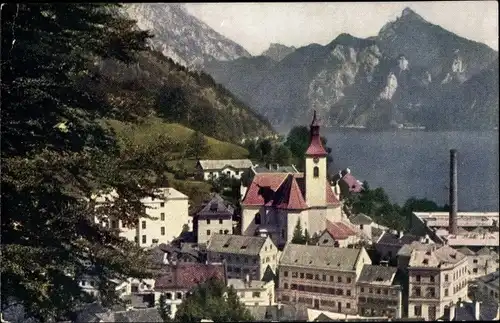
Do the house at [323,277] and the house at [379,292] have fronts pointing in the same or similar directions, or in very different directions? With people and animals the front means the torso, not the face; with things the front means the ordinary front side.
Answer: same or similar directions

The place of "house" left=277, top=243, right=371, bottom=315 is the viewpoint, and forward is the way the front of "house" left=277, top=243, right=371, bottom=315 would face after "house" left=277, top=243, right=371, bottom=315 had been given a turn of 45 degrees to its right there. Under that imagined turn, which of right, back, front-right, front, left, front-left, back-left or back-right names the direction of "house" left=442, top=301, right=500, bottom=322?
left

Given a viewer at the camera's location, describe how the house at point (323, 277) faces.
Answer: facing the viewer

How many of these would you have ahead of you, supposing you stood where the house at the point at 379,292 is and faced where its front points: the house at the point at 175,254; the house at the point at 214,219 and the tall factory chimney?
0

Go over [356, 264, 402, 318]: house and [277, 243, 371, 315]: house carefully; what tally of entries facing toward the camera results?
2

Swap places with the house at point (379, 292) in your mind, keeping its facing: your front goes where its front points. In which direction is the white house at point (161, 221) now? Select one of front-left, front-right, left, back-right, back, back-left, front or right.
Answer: back-right

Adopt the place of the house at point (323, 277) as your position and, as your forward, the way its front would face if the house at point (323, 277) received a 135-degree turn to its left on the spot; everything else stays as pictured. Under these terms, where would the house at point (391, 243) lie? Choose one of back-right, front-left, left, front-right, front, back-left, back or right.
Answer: front

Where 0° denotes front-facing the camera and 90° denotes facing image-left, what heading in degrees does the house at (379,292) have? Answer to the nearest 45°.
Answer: approximately 0°

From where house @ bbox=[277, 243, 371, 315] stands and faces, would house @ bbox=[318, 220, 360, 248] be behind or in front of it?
behind

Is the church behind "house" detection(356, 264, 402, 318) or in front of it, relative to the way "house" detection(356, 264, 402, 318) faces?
behind
